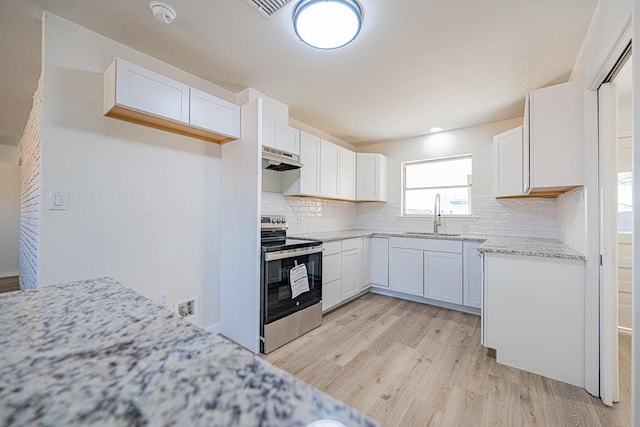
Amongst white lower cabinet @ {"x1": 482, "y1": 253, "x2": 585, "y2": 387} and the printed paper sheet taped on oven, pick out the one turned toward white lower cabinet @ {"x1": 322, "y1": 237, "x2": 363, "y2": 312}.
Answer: white lower cabinet @ {"x1": 482, "y1": 253, "x2": 585, "y2": 387}

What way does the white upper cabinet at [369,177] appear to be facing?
toward the camera

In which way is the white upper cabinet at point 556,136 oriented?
to the viewer's left

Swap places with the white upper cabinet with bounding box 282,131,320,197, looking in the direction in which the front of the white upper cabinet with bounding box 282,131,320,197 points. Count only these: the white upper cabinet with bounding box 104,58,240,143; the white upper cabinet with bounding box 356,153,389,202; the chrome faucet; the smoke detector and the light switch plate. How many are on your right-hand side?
3

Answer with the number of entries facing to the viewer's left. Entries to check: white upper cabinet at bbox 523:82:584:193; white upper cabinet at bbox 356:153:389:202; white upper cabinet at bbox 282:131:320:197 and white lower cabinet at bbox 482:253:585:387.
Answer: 2

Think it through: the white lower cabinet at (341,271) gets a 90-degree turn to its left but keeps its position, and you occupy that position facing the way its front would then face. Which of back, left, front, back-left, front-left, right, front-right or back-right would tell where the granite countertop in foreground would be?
back-right

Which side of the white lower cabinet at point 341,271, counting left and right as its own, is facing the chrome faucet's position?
left

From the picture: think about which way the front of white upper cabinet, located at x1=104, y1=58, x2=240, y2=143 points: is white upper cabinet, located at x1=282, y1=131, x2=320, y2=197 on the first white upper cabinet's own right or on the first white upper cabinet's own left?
on the first white upper cabinet's own left

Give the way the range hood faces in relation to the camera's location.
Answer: facing the viewer and to the right of the viewer

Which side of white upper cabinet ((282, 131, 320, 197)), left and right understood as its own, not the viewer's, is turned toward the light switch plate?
right
